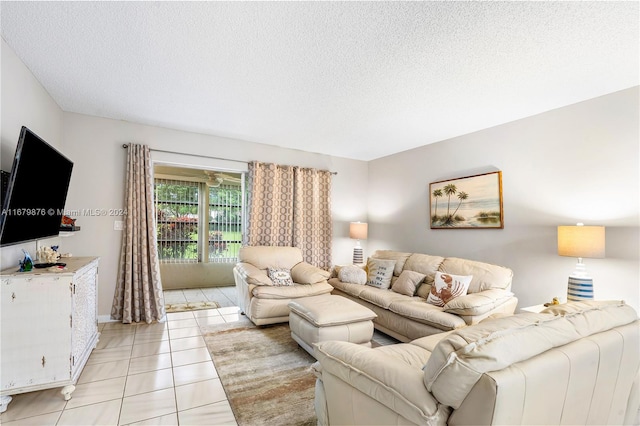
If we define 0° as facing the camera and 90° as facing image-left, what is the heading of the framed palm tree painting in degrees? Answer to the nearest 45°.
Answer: approximately 45°

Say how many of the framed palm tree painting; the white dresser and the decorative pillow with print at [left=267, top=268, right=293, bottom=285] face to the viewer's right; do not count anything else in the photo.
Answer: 1

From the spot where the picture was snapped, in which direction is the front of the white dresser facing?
facing to the right of the viewer

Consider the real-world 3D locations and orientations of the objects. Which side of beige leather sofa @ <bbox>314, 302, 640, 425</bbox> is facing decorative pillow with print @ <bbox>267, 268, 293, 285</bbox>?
front

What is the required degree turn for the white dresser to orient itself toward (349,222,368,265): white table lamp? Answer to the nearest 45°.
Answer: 0° — it already faces it

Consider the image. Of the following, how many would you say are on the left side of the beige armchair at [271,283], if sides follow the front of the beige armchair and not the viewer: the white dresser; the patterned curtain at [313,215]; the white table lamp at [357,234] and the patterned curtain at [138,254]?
2

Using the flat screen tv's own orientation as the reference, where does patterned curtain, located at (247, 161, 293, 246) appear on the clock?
The patterned curtain is roughly at 10 o'clock from the flat screen tv.

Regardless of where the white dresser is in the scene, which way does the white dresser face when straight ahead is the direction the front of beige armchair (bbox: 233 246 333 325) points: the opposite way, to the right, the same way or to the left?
to the left

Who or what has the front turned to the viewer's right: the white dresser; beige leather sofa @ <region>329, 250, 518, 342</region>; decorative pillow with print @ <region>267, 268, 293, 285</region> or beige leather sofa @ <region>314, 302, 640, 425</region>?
the white dresser

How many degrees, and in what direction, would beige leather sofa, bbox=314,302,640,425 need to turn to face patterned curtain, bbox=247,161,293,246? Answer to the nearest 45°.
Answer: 0° — it already faces it

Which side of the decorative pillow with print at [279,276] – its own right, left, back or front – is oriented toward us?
front

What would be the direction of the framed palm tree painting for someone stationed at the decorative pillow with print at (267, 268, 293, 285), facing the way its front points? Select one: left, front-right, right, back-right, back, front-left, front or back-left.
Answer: left

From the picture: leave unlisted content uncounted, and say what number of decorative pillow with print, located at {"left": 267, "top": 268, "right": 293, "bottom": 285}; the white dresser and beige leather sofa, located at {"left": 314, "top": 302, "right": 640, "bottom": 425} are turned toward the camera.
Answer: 1

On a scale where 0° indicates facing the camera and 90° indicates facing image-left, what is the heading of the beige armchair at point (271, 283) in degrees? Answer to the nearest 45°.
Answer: approximately 315°

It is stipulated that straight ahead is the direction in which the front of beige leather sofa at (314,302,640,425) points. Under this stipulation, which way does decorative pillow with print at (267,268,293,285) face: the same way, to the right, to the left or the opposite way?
the opposite way

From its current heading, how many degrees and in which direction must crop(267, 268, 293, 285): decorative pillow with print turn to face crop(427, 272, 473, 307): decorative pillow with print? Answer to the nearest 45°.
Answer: approximately 45° to its left
